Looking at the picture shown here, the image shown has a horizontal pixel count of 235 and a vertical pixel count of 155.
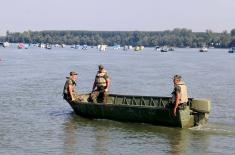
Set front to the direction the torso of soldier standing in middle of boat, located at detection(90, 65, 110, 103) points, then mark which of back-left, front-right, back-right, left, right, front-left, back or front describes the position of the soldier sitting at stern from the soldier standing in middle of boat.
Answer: left

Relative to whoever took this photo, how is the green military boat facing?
facing away from the viewer and to the left of the viewer

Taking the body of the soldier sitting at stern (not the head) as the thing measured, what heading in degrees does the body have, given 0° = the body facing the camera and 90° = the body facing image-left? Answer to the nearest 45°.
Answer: approximately 135°

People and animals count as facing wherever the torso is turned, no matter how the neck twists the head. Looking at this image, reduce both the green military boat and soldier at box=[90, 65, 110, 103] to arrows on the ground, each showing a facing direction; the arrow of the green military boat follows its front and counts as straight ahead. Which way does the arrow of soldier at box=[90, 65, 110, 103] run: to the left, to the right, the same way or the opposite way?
to the left

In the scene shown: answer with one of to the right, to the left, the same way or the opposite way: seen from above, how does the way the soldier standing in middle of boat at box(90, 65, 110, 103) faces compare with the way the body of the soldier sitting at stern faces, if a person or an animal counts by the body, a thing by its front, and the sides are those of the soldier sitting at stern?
to the left

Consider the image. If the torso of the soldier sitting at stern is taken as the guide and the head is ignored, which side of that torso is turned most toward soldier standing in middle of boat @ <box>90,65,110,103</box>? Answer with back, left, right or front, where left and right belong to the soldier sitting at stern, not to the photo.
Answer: front

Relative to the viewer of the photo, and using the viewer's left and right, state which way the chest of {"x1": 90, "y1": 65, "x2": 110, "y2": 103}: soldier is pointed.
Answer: facing the viewer and to the left of the viewer
